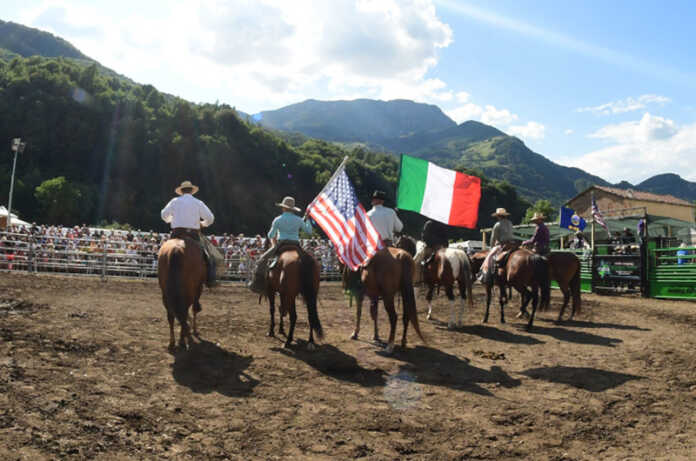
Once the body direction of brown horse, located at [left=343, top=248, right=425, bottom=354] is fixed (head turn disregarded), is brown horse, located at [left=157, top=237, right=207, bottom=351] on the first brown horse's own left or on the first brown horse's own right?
on the first brown horse's own left

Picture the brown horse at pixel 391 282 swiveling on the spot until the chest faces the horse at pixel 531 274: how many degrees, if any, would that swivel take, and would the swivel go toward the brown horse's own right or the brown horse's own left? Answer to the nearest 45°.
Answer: approximately 90° to the brown horse's own right

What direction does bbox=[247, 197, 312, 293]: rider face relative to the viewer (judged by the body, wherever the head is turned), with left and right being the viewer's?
facing away from the viewer and to the left of the viewer

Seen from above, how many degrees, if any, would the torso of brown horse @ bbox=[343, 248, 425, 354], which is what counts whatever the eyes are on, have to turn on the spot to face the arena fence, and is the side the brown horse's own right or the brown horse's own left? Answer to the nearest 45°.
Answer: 0° — it already faces it

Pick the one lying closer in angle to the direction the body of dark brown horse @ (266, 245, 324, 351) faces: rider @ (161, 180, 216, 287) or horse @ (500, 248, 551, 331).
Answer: the rider

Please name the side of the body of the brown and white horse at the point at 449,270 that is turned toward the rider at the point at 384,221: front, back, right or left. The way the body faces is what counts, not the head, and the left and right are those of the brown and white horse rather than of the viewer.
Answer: left

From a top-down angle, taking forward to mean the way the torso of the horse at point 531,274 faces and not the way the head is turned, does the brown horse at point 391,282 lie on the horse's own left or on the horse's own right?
on the horse's own left

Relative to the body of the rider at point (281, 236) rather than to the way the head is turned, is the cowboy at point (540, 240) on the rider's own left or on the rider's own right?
on the rider's own right

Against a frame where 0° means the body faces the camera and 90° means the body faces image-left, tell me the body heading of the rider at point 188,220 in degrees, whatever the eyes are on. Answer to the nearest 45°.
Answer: approximately 180°

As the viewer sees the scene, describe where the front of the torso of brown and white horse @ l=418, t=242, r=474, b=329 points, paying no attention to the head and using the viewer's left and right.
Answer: facing away from the viewer and to the left of the viewer

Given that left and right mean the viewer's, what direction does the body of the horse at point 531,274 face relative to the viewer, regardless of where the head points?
facing away from the viewer and to the left of the viewer

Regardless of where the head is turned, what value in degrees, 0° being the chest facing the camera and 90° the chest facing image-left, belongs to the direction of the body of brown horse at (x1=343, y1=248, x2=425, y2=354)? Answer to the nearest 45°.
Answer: approximately 135°

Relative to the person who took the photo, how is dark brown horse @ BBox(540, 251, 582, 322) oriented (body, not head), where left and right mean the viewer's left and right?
facing away from the viewer and to the left of the viewer

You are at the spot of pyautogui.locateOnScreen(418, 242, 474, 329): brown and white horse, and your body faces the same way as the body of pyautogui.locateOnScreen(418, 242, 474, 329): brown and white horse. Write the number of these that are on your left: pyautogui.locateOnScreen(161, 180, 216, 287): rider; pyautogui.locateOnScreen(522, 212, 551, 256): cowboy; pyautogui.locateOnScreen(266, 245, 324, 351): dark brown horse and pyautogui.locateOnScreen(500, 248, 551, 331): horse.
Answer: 2

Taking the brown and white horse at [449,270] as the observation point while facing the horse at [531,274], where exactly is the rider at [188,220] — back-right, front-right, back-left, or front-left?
back-right

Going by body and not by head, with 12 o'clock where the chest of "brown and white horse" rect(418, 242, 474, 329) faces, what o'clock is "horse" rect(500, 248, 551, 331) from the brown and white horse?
The horse is roughly at 4 o'clock from the brown and white horse.

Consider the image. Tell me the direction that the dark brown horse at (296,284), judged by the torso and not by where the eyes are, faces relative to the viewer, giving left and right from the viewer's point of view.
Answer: facing away from the viewer and to the left of the viewer
